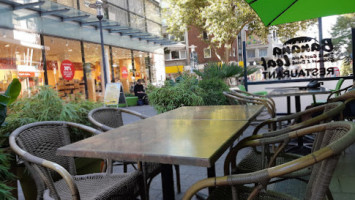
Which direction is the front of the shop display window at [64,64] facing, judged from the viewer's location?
facing the viewer and to the right of the viewer

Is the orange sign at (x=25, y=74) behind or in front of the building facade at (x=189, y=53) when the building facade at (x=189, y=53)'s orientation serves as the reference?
in front

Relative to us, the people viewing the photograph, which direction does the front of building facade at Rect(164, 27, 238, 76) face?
facing the viewer

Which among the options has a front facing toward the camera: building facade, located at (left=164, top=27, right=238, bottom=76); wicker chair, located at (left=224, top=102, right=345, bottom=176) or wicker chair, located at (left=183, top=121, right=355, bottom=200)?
the building facade

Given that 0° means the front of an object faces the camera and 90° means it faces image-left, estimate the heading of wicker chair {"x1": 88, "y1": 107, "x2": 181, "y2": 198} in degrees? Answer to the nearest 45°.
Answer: approximately 315°

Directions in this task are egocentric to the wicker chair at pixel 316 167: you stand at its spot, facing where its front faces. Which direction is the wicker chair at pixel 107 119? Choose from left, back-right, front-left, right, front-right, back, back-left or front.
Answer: front-right

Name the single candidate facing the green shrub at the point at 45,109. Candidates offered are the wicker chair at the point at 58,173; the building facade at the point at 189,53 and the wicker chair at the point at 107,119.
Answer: the building facade

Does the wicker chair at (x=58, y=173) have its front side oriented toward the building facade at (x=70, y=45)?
no

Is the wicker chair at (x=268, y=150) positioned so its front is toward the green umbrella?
no

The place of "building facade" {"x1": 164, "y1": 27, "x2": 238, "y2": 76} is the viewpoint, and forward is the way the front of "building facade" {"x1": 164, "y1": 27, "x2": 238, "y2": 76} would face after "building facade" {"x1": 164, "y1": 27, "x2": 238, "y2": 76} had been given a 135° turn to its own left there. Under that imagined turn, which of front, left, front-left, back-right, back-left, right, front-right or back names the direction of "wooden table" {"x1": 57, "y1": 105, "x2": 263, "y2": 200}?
back-right

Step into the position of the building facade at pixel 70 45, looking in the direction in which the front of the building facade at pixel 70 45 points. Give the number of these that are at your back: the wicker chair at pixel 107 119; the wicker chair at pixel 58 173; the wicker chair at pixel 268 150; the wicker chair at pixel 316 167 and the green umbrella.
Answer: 0

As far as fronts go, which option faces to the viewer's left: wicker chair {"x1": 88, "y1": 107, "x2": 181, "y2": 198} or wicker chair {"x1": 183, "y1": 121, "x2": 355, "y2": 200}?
wicker chair {"x1": 183, "y1": 121, "x2": 355, "y2": 200}

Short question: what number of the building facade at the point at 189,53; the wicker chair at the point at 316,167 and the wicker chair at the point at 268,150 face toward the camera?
1

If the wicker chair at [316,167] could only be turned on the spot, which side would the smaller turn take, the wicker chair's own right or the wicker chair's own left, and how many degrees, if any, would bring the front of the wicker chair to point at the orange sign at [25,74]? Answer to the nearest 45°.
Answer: approximately 45° to the wicker chair's own right

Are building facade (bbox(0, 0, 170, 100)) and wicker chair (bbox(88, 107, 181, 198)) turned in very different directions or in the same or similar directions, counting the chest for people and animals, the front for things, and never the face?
same or similar directions

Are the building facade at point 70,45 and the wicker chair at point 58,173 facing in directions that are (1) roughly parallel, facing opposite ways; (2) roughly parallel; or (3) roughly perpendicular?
roughly parallel

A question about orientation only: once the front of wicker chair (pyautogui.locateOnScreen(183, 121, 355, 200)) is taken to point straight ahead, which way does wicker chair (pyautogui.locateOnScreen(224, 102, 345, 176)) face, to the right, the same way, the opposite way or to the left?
the same way

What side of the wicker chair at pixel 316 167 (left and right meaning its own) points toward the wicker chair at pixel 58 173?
front
